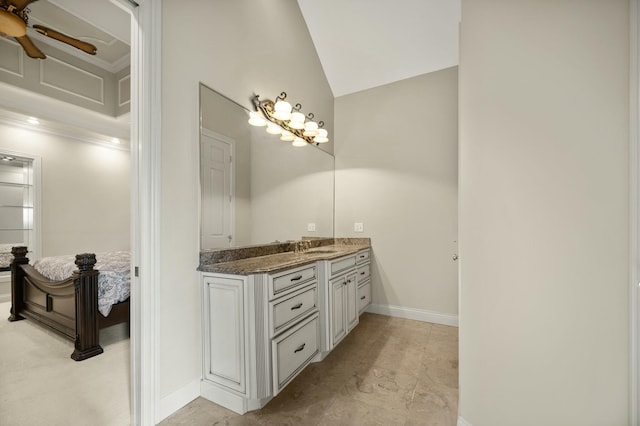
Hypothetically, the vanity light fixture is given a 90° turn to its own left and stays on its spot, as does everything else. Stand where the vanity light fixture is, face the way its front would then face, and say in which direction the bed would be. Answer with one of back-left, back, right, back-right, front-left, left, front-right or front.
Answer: back-left

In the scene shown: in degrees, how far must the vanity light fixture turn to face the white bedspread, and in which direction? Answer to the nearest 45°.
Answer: approximately 135° to its right

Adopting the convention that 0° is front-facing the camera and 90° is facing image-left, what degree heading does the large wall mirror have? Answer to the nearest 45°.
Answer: approximately 315°

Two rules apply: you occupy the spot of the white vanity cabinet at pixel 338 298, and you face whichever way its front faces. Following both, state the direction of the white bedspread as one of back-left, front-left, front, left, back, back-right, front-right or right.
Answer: back-right

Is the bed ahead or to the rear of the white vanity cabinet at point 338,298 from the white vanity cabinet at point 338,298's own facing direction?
to the rear

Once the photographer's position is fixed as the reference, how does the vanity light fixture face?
facing the viewer and to the right of the viewer

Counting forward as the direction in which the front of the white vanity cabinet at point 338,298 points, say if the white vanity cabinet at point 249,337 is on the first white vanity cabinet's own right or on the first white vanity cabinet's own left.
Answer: on the first white vanity cabinet's own right
